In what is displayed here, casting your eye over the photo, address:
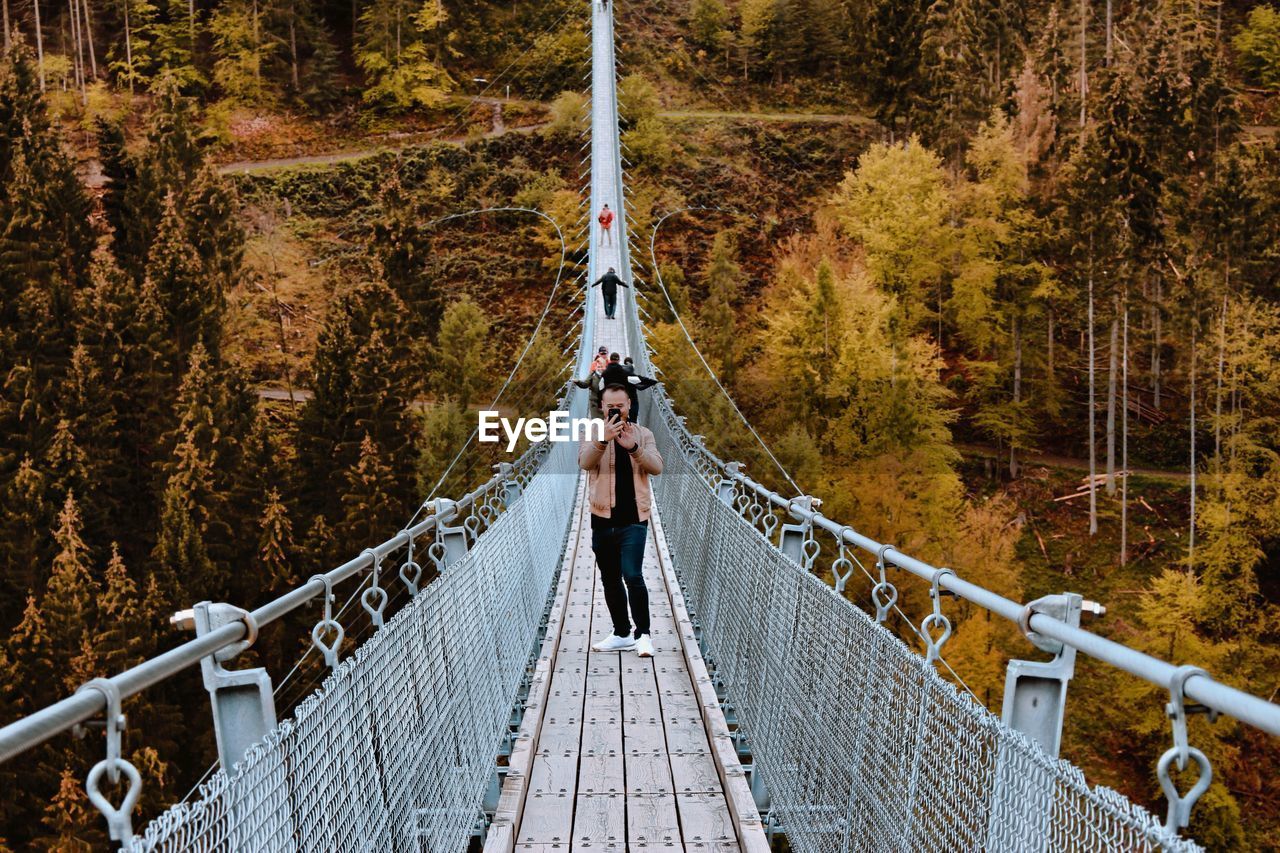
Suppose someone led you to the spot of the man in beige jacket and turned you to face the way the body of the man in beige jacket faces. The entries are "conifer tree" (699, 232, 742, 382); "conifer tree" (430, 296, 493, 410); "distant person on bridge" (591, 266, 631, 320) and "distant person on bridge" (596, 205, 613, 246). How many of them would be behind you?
4

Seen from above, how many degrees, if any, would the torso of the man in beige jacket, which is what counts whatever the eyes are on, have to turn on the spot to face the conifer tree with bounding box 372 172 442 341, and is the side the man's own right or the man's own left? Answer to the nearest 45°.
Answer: approximately 180°

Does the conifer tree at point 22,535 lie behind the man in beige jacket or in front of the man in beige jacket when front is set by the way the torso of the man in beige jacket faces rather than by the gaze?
behind

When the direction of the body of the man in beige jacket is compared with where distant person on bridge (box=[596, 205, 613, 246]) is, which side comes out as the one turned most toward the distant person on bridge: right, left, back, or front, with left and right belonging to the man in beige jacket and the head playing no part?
back

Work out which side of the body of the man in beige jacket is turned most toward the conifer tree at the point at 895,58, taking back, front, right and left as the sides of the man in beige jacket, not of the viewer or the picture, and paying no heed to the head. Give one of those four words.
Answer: back

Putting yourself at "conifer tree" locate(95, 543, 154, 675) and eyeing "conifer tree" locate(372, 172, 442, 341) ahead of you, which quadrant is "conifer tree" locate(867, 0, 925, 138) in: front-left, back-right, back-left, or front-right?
front-right

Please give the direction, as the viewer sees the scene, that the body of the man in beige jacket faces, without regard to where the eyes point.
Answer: toward the camera

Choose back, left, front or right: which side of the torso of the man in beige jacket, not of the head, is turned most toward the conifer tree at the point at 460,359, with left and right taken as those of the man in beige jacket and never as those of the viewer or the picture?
back

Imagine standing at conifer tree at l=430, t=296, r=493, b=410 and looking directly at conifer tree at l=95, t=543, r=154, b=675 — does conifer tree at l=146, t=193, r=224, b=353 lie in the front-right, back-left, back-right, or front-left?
front-right

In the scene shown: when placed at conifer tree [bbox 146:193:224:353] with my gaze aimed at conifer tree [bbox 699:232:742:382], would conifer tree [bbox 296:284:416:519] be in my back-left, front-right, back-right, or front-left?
front-right

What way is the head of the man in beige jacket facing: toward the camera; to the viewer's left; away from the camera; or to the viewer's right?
toward the camera
